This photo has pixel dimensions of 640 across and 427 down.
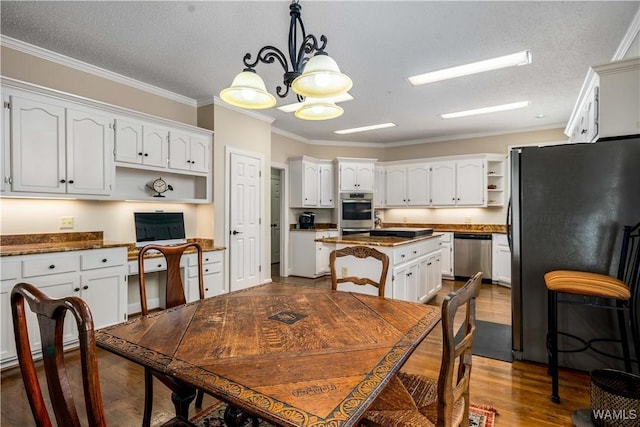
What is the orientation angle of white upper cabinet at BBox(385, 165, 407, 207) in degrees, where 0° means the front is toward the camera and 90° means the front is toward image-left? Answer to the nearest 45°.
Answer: approximately 0°

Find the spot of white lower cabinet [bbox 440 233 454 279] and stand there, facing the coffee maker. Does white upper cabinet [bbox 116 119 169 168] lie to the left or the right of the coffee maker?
left

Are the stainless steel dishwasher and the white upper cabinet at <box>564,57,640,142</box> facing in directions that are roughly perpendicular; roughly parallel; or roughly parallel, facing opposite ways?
roughly perpendicular

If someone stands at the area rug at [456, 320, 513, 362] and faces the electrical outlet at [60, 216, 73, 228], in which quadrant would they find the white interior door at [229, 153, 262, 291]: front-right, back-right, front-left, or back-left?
front-right

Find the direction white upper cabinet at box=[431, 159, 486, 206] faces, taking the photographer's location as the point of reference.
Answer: facing the viewer

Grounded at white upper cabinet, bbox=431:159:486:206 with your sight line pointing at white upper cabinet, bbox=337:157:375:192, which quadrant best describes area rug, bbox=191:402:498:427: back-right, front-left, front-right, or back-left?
front-left

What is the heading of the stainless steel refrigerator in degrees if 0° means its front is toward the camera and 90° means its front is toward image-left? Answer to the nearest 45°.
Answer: approximately 90°

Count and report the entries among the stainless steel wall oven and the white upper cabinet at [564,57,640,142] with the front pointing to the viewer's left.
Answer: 1

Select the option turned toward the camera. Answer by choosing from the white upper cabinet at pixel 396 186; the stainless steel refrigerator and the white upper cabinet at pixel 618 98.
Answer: the white upper cabinet at pixel 396 186

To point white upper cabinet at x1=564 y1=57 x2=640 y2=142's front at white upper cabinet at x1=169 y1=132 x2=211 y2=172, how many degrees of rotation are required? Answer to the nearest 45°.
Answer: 0° — it already faces it

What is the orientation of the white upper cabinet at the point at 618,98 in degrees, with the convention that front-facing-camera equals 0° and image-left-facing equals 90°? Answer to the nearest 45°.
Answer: approximately 90°

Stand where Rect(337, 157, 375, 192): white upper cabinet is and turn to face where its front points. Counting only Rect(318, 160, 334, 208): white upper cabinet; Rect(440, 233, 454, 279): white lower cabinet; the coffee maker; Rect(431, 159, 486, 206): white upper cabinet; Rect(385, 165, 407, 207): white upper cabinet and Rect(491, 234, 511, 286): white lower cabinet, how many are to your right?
2

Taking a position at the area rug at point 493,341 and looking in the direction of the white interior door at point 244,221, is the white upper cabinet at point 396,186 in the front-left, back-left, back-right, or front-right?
front-right

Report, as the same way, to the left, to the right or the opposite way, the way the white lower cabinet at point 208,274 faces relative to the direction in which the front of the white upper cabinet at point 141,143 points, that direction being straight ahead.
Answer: the same way

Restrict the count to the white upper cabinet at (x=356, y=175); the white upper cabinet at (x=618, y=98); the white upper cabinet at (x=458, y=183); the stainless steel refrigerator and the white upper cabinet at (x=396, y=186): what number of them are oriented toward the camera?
3

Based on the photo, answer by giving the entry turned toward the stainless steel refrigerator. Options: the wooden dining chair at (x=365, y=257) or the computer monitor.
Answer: the computer monitor

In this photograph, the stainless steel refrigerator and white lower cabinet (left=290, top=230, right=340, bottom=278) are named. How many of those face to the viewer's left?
1

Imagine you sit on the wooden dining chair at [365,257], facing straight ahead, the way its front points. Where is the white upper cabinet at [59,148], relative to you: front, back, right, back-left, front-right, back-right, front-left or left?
front-right

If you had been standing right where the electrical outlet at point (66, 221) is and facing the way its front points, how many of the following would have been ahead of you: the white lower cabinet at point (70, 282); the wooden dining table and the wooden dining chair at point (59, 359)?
3
